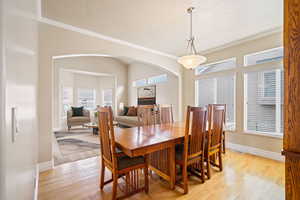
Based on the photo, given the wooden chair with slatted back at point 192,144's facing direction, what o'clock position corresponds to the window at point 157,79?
The window is roughly at 1 o'clock from the wooden chair with slatted back.

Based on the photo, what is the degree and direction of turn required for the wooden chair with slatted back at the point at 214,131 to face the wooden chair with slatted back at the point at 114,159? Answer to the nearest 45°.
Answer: approximately 90° to its left

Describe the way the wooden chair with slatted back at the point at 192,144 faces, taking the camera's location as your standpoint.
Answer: facing away from the viewer and to the left of the viewer

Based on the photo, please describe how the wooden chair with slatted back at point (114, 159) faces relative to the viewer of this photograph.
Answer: facing away from the viewer and to the right of the viewer

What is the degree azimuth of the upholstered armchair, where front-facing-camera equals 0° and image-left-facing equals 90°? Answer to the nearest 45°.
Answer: approximately 315°
